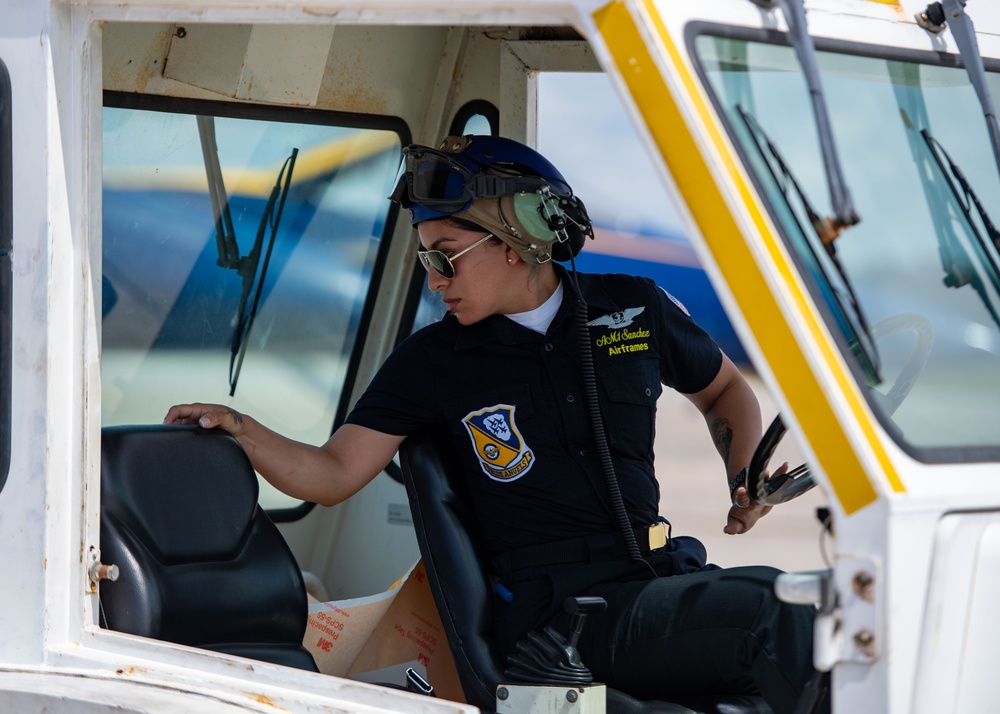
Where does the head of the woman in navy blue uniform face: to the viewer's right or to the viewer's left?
to the viewer's left

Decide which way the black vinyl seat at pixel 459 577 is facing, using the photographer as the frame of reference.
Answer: facing to the right of the viewer

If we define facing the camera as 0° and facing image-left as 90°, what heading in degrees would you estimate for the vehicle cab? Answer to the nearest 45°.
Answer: approximately 315°
